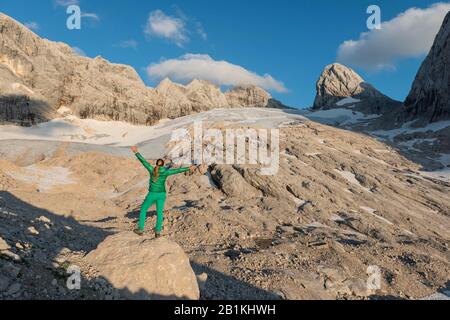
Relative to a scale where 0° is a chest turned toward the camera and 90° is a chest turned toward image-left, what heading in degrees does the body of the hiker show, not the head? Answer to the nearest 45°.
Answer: approximately 180°
